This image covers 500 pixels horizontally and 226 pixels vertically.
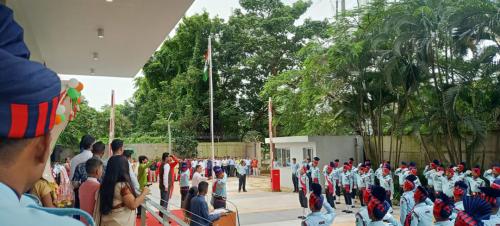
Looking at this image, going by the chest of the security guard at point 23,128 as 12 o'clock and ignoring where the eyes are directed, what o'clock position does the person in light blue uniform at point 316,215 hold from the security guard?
The person in light blue uniform is roughly at 12 o'clock from the security guard.

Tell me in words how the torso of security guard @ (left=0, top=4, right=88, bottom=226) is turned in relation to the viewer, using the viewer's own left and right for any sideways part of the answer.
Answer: facing away from the viewer and to the right of the viewer

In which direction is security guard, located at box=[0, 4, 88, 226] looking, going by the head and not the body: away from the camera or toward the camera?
away from the camera

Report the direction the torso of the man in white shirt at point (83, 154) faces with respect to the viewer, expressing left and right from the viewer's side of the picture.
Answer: facing away from the viewer and to the right of the viewer

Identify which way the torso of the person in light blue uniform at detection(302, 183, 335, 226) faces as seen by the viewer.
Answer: away from the camera

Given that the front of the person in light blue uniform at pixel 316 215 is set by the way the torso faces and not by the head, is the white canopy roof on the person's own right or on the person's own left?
on the person's own left

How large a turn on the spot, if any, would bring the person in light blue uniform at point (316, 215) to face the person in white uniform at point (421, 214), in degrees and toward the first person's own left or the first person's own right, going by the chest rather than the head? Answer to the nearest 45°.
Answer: approximately 90° to the first person's own right
